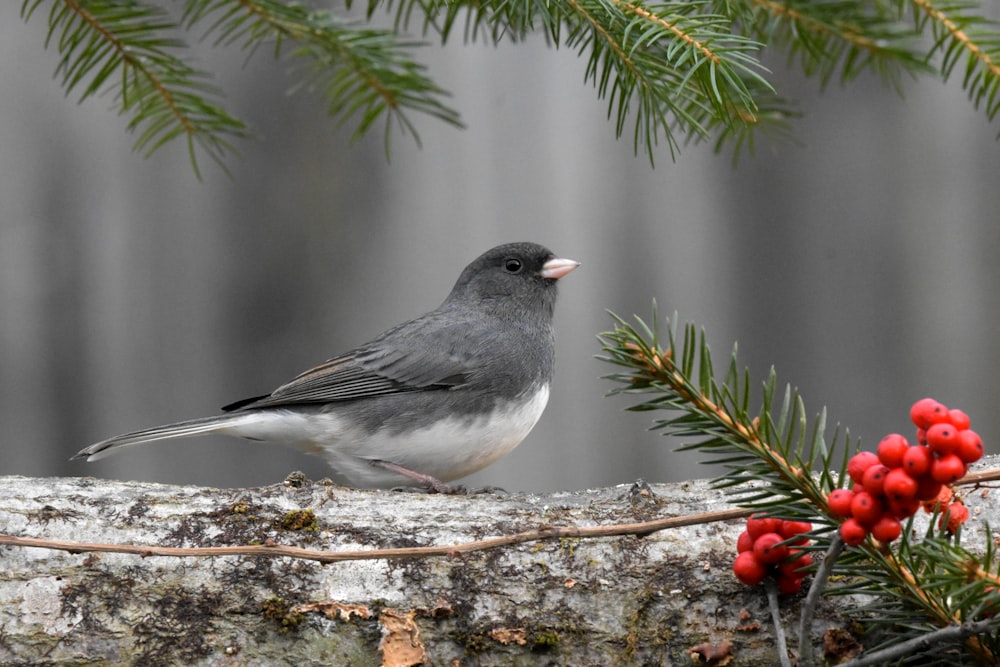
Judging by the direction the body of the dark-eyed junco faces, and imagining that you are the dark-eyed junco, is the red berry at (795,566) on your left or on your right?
on your right

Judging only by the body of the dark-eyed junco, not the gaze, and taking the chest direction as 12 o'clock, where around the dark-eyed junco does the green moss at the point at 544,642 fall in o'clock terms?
The green moss is roughly at 3 o'clock from the dark-eyed junco.

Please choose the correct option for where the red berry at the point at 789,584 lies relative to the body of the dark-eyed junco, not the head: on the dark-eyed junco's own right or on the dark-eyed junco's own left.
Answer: on the dark-eyed junco's own right

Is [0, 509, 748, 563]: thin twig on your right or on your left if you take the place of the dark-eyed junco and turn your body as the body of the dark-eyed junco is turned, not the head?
on your right

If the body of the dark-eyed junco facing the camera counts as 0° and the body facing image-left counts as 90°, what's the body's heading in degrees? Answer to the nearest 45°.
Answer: approximately 270°

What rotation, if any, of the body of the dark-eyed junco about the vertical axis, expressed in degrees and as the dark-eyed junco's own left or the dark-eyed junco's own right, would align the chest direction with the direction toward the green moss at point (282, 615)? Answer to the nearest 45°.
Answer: approximately 90° to the dark-eyed junco's own right
